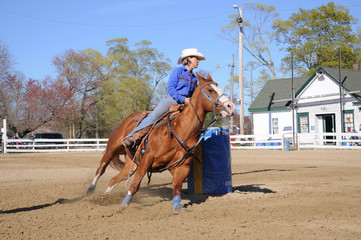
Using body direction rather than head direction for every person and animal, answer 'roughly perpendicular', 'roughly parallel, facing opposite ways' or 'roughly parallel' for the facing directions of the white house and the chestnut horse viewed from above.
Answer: roughly perpendicular

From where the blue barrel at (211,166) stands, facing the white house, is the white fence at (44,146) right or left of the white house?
left

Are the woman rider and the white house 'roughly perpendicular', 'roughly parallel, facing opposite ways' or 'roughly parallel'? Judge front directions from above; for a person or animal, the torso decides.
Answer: roughly perpendicular

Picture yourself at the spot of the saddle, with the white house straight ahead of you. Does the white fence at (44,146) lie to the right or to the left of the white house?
left

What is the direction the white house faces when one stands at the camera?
facing the viewer

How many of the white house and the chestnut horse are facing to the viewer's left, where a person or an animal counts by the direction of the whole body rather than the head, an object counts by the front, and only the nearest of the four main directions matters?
0

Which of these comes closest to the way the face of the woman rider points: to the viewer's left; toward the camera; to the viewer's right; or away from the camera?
to the viewer's right

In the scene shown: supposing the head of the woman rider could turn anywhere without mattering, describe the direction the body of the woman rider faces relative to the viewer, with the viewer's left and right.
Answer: facing the viewer and to the right of the viewer

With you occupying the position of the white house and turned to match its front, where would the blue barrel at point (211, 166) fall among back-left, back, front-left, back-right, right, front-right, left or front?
front

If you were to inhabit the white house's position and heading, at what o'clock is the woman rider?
The woman rider is roughly at 12 o'clock from the white house.

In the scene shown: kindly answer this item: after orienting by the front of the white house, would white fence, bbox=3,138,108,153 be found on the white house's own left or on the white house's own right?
on the white house's own right
